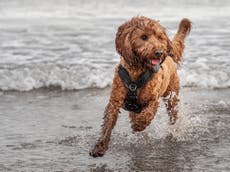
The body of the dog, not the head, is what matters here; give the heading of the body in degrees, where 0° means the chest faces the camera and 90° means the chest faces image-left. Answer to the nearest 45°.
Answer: approximately 45°
